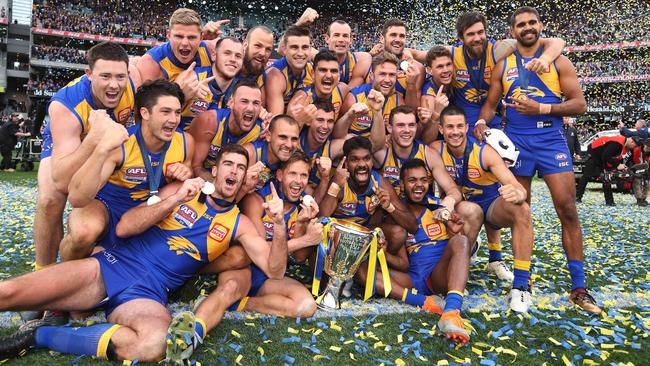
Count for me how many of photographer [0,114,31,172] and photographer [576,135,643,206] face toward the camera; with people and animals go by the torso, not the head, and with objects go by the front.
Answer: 0

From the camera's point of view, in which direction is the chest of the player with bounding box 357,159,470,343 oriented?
toward the camera

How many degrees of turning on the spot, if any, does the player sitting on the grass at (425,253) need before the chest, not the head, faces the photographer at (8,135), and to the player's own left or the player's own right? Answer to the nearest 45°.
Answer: approximately 135° to the player's own right

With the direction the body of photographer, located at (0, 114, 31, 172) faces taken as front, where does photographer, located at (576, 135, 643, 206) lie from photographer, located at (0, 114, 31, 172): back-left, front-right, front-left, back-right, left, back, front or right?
front-right

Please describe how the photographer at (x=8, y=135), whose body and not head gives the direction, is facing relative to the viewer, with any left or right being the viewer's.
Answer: facing to the right of the viewer

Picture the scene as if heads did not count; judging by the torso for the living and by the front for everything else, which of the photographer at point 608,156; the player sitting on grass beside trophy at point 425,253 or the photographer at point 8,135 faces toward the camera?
the player sitting on grass beside trophy

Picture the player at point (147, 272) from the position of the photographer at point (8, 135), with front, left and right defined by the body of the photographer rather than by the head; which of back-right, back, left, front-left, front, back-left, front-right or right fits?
right

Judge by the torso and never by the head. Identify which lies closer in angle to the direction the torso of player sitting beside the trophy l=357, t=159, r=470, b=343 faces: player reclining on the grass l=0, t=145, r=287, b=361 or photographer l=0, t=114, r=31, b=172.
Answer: the player reclining on the grass
